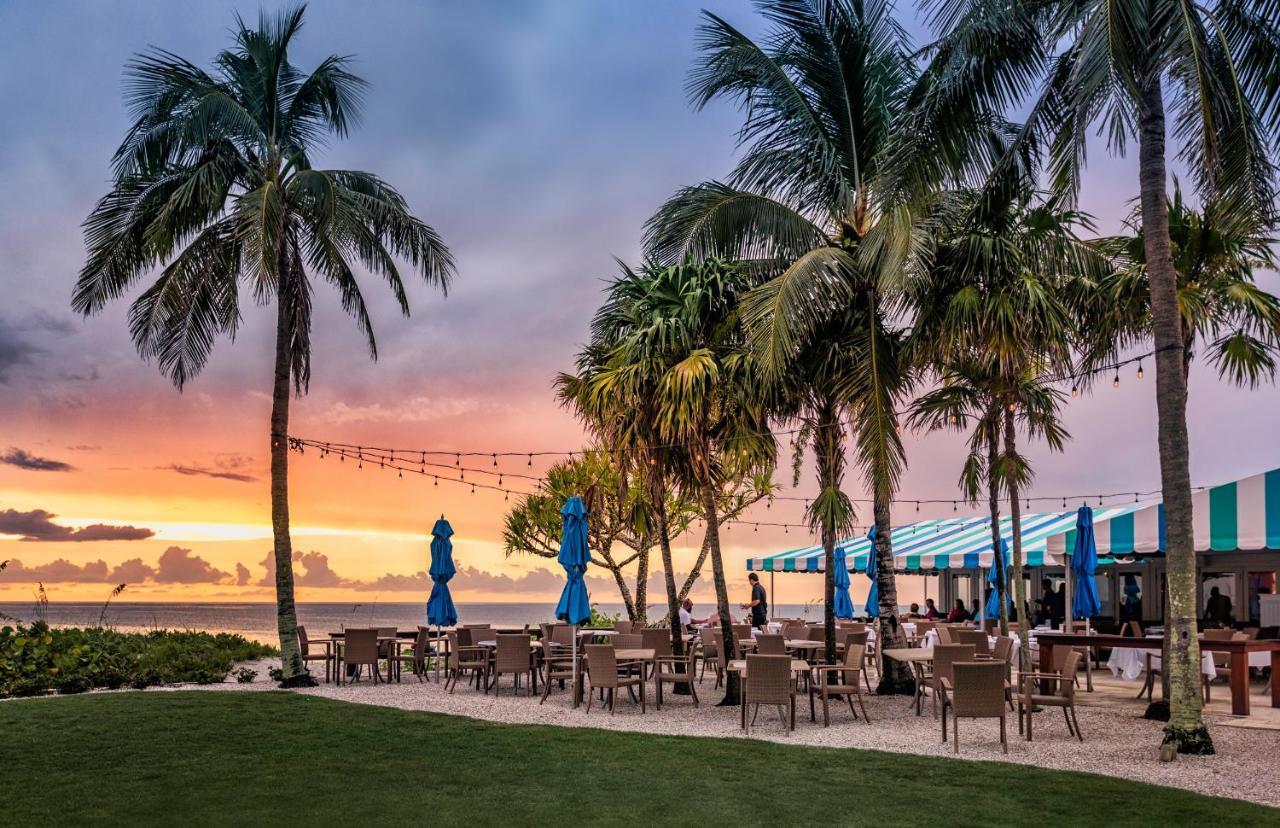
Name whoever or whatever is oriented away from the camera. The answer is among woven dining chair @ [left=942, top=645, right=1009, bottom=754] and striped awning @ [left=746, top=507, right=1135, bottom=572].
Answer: the woven dining chair

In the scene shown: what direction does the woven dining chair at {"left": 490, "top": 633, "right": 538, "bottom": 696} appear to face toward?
away from the camera

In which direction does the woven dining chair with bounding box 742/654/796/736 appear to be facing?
away from the camera

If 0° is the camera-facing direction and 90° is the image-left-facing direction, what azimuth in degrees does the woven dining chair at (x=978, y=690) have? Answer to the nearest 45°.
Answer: approximately 180°

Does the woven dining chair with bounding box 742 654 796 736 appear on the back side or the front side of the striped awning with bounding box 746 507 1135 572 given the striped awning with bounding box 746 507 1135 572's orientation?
on the front side

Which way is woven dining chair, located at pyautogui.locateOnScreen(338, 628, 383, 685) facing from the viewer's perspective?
away from the camera

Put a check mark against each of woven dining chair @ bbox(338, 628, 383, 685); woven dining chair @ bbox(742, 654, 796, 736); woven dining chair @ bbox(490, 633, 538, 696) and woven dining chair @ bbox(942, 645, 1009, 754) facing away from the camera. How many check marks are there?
4

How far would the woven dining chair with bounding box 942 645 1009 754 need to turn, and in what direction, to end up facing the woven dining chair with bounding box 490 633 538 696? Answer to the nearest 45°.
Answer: approximately 45° to its left

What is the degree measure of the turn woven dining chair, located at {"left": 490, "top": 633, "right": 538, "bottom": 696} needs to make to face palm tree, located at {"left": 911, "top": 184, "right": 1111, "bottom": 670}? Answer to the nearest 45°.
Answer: approximately 90° to its right
